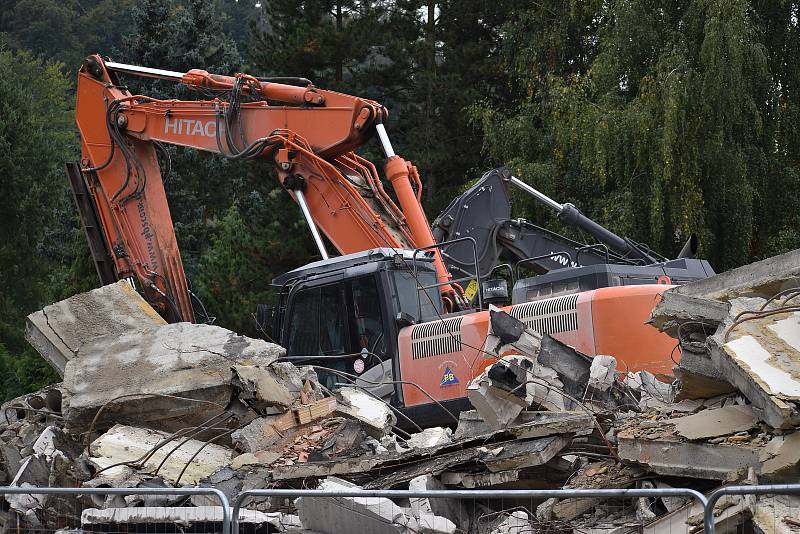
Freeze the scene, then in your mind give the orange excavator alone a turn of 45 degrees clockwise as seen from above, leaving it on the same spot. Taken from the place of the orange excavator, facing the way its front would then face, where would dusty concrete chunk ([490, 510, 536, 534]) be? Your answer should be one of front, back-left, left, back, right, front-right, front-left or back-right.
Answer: back

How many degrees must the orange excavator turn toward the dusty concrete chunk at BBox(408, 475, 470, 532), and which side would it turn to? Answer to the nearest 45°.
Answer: approximately 135° to its left

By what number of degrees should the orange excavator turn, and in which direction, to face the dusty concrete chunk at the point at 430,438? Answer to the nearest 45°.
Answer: approximately 135° to its left

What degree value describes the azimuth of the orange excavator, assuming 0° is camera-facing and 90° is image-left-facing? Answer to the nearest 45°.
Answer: approximately 135°

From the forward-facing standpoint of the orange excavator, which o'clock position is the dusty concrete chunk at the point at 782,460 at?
The dusty concrete chunk is roughly at 7 o'clock from the orange excavator.

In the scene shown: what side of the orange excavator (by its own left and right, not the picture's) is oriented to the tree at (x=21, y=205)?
front

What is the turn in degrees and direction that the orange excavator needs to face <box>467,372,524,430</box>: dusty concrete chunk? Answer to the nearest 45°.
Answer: approximately 135° to its left
